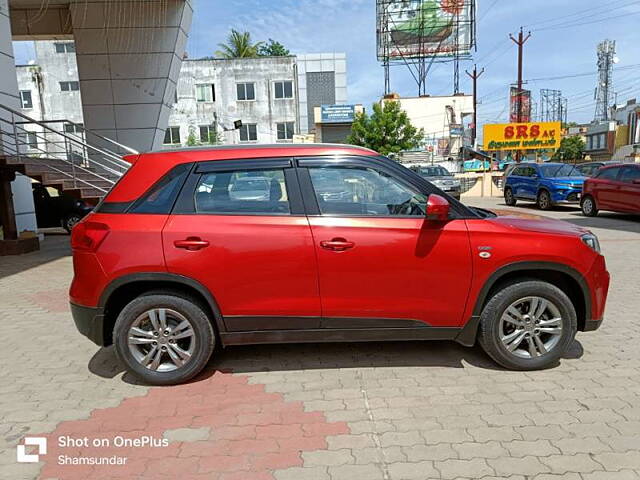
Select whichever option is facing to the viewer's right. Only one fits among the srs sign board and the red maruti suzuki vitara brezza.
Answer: the red maruti suzuki vitara brezza

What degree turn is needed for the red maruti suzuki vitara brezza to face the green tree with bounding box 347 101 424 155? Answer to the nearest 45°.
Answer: approximately 90° to its left

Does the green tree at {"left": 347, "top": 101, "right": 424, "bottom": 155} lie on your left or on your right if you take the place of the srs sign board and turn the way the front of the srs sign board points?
on your right

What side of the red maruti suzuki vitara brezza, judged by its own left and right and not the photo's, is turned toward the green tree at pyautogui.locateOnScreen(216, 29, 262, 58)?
left

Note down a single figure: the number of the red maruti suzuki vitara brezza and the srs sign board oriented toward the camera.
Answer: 1

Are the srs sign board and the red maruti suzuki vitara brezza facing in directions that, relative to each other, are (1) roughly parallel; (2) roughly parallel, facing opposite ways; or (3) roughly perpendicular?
roughly perpendicular

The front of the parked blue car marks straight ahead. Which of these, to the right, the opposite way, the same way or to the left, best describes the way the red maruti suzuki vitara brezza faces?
to the left

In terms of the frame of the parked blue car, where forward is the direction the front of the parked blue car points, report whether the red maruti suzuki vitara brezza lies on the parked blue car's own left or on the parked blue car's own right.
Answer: on the parked blue car's own right

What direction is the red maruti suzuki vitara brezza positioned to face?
to the viewer's right

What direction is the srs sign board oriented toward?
toward the camera

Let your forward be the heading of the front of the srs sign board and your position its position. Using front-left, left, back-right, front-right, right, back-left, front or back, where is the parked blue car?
front

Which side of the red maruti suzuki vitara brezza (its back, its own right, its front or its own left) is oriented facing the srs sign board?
left

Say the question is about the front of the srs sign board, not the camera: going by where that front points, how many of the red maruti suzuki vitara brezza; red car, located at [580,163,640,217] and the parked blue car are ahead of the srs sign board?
3
